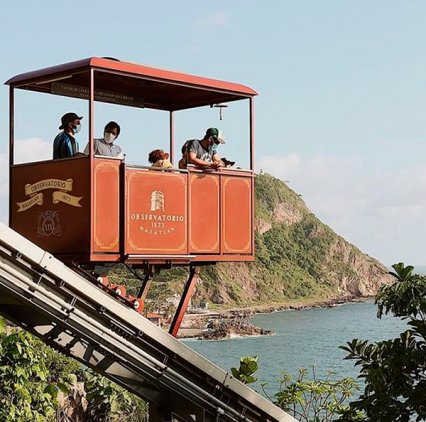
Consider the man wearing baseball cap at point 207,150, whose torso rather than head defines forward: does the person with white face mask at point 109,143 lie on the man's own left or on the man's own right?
on the man's own right

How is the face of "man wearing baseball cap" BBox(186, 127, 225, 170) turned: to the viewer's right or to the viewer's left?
to the viewer's right

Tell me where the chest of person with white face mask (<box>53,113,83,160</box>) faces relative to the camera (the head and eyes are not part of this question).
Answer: to the viewer's right

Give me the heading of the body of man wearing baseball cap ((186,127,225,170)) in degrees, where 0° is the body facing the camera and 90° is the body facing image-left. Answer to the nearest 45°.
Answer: approximately 315°

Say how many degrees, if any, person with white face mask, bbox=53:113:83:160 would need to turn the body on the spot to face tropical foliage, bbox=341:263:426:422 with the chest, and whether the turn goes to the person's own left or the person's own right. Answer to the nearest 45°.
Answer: approximately 45° to the person's own right
